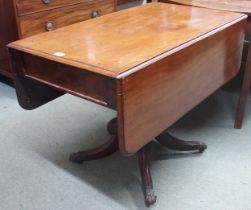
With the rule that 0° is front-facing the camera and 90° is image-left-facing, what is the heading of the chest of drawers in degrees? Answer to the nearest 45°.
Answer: approximately 315°

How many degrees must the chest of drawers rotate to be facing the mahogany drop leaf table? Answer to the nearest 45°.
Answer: approximately 45° to its right
